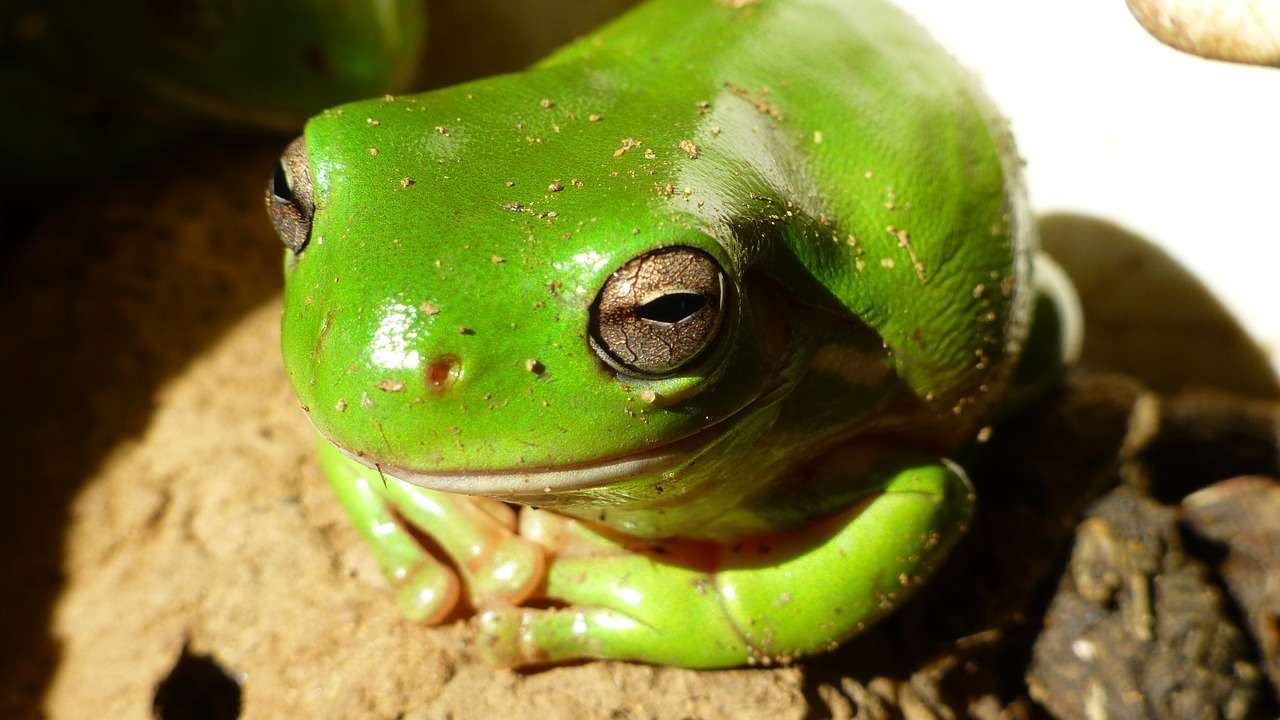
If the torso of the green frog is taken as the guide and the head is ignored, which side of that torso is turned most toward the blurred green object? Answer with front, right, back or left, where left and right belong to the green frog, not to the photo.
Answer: right

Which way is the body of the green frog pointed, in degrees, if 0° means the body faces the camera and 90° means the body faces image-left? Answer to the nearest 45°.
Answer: approximately 45°
